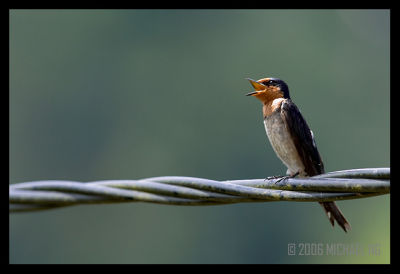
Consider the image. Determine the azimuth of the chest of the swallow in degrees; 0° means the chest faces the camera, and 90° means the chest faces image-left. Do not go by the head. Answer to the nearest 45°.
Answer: approximately 90°
